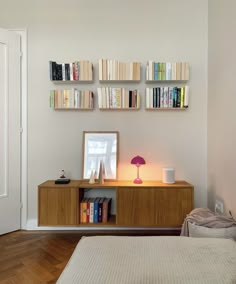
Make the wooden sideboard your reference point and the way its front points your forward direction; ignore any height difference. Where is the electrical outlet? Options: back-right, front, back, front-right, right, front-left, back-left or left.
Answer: left

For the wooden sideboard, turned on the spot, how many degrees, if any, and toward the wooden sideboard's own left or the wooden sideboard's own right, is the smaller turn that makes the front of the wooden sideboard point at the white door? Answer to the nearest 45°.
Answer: approximately 90° to the wooden sideboard's own right

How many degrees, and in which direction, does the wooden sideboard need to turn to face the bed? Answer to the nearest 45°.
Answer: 0° — it already faces it

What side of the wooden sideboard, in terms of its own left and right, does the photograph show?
front

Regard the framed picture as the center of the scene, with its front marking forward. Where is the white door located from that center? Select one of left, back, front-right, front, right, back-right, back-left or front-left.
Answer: right

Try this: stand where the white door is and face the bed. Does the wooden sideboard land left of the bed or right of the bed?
left

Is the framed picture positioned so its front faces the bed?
yes
